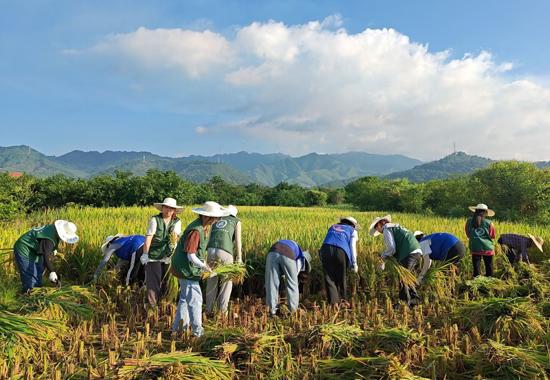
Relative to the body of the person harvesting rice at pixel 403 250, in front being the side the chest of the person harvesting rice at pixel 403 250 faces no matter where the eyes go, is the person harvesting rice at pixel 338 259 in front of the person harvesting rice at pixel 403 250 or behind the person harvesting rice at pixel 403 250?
in front

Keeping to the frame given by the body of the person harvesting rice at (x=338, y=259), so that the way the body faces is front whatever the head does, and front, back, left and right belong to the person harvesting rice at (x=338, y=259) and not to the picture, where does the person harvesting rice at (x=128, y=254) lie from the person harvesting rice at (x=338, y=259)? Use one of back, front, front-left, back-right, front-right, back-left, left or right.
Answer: back-left

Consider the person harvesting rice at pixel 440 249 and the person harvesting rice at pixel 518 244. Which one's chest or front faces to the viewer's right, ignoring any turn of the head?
the person harvesting rice at pixel 518 244

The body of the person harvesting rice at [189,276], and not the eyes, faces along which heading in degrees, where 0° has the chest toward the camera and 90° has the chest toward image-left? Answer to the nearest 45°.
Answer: approximately 270°

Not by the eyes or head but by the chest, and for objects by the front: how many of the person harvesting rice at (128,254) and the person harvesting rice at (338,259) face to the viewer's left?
1

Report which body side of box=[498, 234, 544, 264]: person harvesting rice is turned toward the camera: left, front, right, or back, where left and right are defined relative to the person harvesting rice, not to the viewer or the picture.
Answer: right

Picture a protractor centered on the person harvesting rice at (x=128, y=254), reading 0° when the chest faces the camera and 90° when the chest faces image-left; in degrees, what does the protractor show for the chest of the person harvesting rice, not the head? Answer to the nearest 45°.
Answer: approximately 90°

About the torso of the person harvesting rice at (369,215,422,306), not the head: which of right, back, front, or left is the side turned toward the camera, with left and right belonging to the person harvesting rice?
left

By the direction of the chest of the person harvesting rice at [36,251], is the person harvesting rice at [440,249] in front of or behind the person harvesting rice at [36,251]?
in front

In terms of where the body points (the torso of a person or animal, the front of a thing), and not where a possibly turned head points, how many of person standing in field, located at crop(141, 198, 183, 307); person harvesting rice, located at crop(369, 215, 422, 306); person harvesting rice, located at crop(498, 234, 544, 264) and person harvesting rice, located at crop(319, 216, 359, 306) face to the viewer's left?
1

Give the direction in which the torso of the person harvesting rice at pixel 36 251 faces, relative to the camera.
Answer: to the viewer's right
